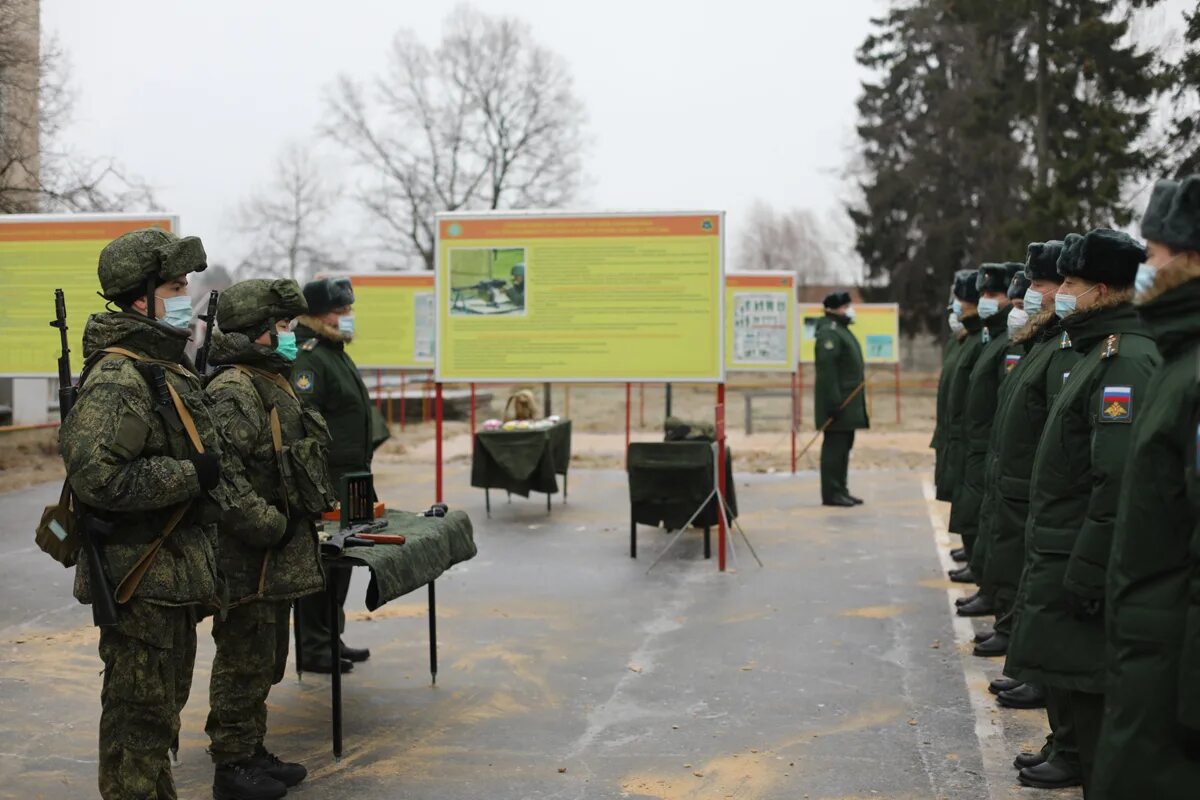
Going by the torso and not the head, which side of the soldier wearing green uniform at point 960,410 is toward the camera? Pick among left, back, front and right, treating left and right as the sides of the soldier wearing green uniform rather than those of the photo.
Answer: left

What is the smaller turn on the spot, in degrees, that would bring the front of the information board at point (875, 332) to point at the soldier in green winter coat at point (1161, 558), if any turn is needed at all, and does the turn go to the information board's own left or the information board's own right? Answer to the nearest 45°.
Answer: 0° — it already faces them

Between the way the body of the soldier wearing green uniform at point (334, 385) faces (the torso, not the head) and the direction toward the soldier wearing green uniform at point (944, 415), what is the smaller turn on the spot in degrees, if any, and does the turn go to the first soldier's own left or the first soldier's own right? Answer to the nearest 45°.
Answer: approximately 45° to the first soldier's own left

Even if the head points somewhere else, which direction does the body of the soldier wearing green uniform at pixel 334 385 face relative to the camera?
to the viewer's right

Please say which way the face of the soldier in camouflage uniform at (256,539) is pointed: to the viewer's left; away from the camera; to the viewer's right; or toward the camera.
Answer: to the viewer's right

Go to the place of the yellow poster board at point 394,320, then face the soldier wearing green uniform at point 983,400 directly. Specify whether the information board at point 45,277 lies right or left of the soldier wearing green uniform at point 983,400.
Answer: right

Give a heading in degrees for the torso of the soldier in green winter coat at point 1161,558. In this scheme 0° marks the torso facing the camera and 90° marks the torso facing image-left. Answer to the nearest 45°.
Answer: approximately 90°

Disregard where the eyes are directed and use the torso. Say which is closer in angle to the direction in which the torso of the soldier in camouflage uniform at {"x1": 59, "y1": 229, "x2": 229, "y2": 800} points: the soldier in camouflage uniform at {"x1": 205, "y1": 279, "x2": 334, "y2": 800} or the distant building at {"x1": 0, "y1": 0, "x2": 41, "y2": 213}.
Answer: the soldier in camouflage uniform

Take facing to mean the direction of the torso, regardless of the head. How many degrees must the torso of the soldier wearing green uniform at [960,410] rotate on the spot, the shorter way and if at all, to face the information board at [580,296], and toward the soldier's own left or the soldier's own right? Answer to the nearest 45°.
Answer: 0° — they already face it

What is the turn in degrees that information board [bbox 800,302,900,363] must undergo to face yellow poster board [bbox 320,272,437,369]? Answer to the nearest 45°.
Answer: approximately 45° to its right

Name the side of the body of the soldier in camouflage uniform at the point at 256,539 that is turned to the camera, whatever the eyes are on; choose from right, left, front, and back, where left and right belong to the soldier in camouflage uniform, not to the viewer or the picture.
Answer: right

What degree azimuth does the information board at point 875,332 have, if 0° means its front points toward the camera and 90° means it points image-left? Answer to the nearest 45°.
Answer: approximately 0°
